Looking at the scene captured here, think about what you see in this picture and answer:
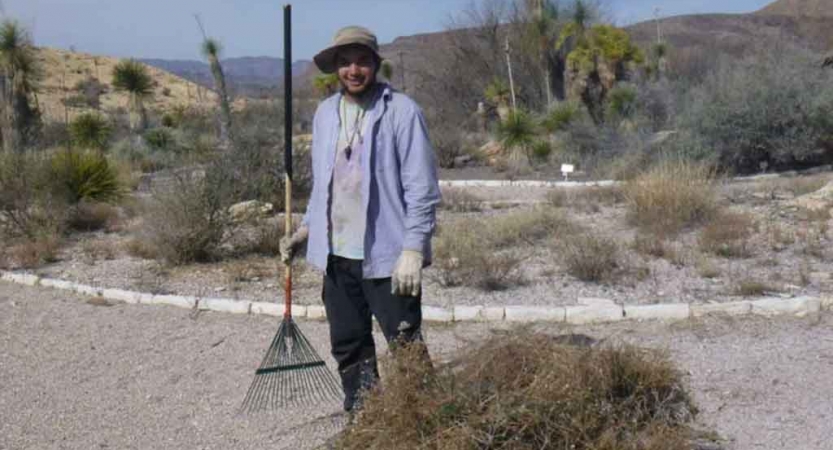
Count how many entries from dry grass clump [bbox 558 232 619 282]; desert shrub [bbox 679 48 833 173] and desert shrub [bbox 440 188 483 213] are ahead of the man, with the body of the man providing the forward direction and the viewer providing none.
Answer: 0

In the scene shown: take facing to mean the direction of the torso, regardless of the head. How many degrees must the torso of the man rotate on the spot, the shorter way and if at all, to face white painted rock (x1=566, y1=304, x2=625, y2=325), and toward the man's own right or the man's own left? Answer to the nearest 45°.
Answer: approximately 180°

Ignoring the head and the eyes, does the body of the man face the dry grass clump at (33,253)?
no

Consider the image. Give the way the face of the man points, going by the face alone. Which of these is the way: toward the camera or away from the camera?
toward the camera

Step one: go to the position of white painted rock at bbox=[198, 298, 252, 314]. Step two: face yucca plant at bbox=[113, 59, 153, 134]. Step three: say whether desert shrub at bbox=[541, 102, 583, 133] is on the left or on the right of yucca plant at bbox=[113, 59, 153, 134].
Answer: right

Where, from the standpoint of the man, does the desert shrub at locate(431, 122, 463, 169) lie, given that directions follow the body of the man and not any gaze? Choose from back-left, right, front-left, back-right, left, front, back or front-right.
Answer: back-right

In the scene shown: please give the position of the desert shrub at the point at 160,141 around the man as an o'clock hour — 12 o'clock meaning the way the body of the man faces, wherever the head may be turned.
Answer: The desert shrub is roughly at 4 o'clock from the man.

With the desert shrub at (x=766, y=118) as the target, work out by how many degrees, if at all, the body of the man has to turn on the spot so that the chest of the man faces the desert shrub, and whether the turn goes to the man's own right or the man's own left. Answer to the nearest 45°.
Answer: approximately 180°

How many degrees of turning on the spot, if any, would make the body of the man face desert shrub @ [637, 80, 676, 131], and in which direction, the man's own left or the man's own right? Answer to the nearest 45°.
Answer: approximately 135° to the man's own right

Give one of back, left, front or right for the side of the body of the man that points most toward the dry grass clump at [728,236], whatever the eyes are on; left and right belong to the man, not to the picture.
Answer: back

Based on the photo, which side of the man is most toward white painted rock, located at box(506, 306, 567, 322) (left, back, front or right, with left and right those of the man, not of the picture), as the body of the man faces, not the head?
back

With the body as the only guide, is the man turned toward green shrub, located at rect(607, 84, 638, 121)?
no

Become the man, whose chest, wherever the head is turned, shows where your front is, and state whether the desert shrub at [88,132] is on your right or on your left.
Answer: on your right

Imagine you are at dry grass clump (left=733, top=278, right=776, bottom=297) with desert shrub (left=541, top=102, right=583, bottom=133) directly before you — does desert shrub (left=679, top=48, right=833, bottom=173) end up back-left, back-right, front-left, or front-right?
front-right

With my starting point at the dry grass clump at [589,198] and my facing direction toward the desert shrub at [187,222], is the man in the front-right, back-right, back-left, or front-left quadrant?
front-left

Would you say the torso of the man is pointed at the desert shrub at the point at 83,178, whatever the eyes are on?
no

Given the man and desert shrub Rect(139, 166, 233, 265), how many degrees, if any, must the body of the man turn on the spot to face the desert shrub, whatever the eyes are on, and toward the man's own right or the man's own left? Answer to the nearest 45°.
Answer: approximately 135° to the man's own right

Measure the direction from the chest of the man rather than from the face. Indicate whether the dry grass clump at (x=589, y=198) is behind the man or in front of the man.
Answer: behind

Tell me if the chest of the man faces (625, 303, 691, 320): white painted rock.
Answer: no
